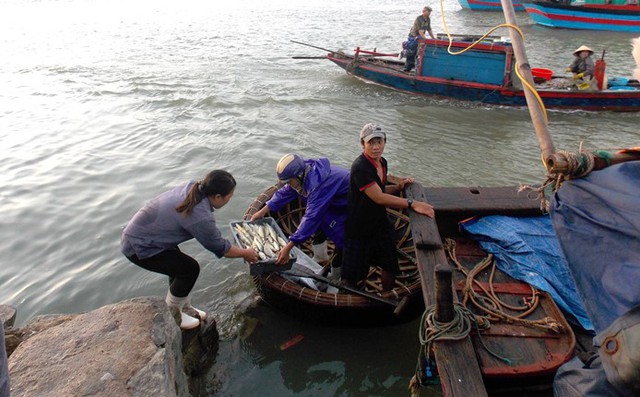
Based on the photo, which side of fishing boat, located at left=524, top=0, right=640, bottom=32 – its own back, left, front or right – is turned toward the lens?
left

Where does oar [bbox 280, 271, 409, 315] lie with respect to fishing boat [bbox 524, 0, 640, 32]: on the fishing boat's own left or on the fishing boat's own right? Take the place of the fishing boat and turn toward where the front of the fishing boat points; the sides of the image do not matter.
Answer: on the fishing boat's own left

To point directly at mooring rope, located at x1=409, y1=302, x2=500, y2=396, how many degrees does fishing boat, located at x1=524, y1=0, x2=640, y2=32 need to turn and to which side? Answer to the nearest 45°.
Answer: approximately 90° to its left

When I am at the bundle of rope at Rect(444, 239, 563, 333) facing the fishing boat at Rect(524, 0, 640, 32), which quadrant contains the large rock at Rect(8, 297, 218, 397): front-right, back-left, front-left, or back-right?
back-left

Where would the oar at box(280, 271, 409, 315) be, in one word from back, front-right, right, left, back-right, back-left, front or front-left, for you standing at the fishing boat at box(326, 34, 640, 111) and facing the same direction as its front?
left

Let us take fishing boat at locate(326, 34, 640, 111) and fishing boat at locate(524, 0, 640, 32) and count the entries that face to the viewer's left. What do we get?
2

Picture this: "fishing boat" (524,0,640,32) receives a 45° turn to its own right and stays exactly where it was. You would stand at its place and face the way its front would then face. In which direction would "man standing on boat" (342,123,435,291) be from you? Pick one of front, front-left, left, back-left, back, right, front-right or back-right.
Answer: back-left

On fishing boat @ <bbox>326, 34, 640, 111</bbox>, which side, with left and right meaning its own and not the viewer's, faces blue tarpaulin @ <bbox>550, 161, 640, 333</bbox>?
left

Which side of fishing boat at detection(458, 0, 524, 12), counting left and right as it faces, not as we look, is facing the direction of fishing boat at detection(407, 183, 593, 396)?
left

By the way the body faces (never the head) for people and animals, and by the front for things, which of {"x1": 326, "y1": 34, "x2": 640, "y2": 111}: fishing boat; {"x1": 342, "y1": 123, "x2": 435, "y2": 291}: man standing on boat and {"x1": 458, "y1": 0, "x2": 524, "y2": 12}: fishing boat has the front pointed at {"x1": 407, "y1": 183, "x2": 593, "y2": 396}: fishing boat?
the man standing on boat

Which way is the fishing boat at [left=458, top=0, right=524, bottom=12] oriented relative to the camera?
to the viewer's left

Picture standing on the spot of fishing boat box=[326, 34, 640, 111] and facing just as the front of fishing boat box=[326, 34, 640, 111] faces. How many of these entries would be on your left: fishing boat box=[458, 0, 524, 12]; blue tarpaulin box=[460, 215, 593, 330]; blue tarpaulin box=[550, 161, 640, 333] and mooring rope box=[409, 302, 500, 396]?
3

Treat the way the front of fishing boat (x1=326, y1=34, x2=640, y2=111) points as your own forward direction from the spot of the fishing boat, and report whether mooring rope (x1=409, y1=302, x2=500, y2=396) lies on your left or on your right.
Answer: on your left

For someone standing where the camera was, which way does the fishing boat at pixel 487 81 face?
facing to the left of the viewer

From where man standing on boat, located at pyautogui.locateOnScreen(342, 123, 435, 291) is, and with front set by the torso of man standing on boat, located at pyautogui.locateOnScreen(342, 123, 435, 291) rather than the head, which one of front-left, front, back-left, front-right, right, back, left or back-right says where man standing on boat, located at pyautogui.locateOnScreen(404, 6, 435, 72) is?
back-left
